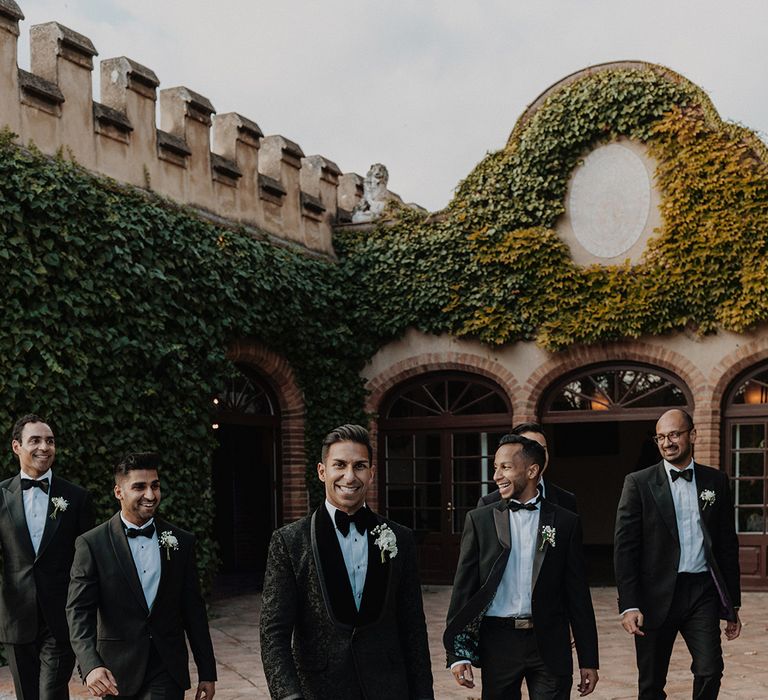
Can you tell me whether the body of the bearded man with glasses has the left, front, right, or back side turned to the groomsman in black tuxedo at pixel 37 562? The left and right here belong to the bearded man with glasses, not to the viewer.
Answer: right

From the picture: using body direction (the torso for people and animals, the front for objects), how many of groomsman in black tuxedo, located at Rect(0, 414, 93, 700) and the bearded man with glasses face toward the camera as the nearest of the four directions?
2

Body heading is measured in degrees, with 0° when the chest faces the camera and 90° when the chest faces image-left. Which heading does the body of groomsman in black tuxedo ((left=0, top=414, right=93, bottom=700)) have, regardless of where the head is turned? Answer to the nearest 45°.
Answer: approximately 0°

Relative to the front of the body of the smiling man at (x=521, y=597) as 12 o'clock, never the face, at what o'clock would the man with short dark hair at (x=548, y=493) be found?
The man with short dark hair is roughly at 6 o'clock from the smiling man.

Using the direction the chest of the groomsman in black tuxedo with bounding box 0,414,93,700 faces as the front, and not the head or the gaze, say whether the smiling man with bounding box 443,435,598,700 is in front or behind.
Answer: in front

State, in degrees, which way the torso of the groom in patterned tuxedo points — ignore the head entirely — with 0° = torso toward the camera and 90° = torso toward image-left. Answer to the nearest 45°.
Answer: approximately 0°

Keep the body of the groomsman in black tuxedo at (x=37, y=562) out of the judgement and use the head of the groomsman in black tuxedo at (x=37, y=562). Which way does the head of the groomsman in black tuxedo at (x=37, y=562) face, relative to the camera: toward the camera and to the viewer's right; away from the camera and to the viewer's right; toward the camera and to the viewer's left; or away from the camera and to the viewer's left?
toward the camera and to the viewer's right
